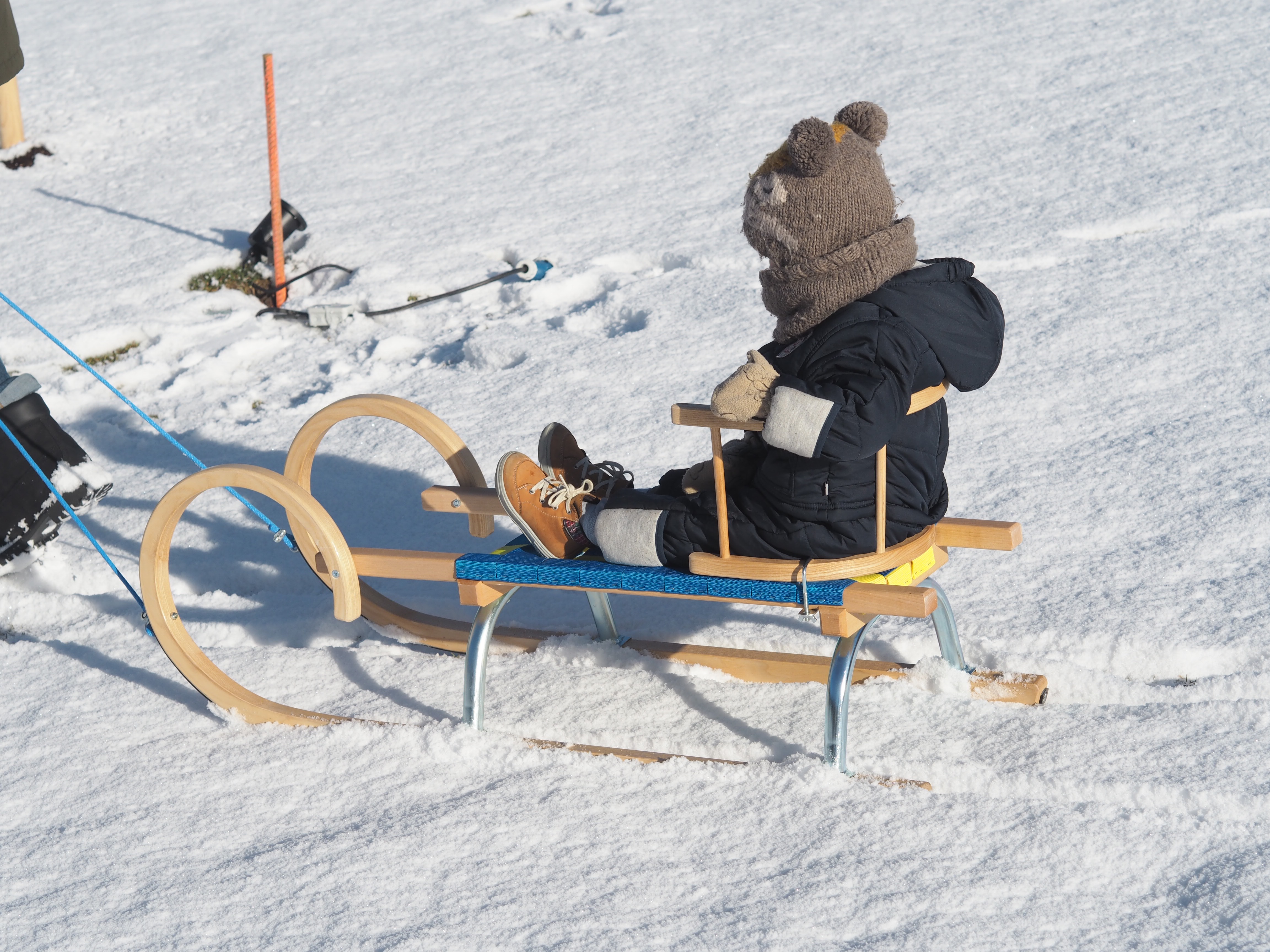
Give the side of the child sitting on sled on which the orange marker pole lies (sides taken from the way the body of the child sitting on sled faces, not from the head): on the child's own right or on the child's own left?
on the child's own right

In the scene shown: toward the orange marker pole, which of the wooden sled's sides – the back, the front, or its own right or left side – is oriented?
right

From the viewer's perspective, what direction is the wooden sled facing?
to the viewer's left

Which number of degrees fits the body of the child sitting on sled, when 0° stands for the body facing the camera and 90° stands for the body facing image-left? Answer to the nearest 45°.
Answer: approximately 90°
